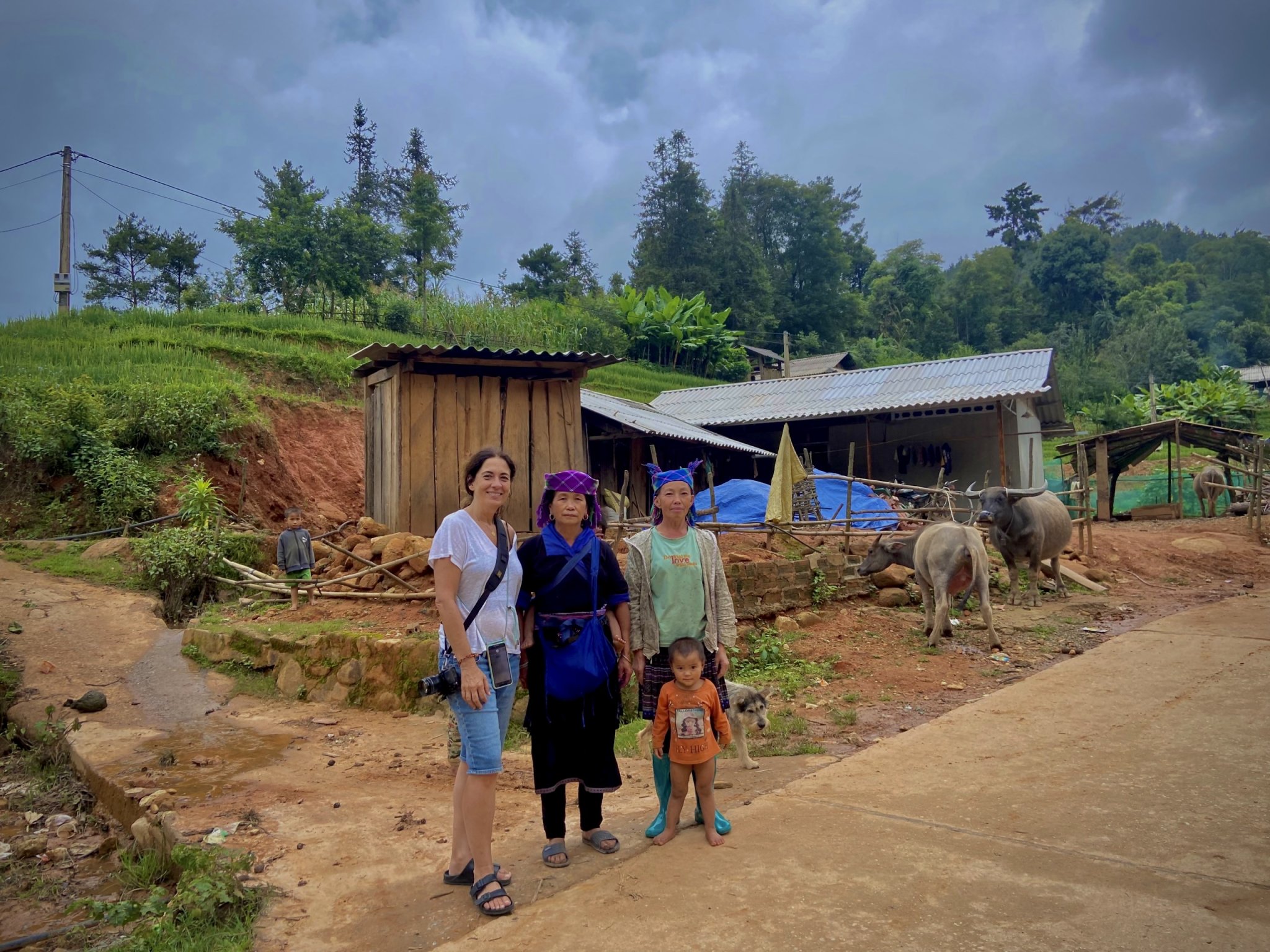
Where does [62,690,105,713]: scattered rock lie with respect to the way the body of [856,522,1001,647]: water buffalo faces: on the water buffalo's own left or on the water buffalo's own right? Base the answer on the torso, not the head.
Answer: on the water buffalo's own left

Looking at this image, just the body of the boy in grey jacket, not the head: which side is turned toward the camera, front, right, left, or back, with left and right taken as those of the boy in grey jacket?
front

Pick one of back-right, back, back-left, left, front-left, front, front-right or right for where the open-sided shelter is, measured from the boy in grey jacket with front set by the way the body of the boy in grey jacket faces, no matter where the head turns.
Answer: left

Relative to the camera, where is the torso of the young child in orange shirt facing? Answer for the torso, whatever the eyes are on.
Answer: toward the camera

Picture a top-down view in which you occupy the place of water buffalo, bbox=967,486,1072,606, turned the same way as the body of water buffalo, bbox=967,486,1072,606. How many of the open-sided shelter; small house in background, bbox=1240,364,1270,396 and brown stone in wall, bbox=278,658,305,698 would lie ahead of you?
1

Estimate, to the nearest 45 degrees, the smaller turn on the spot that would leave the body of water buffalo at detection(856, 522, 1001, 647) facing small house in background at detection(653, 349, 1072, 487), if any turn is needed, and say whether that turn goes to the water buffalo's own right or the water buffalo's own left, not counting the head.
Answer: approximately 45° to the water buffalo's own right

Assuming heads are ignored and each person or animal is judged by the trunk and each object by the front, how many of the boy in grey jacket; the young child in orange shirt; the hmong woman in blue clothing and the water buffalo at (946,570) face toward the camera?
3

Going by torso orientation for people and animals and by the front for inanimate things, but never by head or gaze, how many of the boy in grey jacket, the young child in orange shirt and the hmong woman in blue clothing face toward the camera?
3
